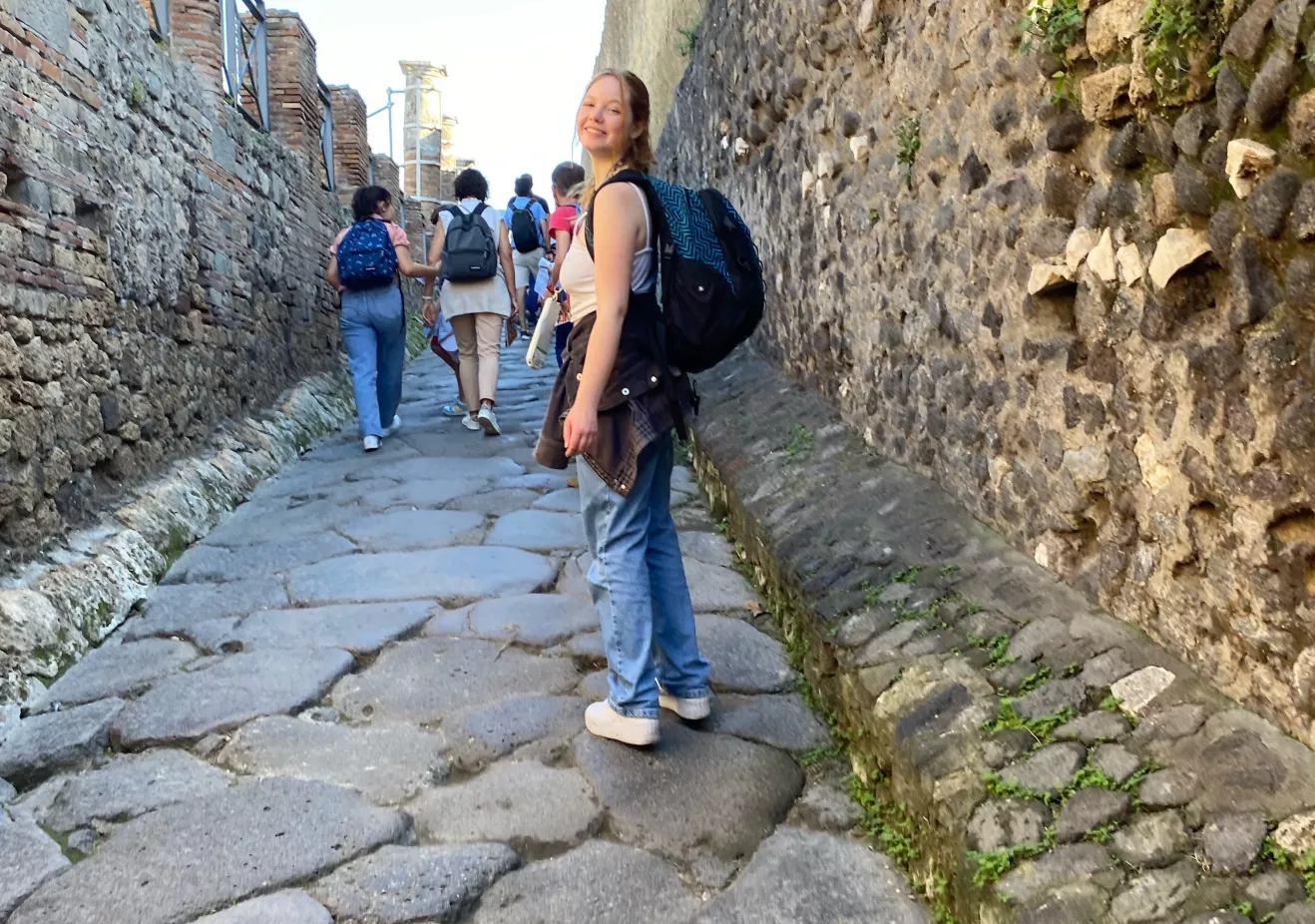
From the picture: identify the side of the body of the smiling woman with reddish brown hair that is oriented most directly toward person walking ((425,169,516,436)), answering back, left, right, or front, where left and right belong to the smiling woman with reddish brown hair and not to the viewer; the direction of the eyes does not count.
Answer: right

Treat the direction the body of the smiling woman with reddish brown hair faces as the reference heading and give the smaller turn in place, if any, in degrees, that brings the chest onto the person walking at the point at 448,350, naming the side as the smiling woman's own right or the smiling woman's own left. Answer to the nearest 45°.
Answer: approximately 90° to the smiling woman's own right

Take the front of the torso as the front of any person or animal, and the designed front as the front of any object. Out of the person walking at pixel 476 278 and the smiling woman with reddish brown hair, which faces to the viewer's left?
the smiling woman with reddish brown hair

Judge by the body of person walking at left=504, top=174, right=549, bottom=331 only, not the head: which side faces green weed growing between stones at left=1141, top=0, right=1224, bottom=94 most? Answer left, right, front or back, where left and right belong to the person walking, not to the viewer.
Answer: back

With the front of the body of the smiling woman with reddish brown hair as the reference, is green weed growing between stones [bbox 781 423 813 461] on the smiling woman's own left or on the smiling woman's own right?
on the smiling woman's own right

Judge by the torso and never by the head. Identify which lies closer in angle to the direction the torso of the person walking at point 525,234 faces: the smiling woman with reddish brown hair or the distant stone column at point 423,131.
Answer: the distant stone column

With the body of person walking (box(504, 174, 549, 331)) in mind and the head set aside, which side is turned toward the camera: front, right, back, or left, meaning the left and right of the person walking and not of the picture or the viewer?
back

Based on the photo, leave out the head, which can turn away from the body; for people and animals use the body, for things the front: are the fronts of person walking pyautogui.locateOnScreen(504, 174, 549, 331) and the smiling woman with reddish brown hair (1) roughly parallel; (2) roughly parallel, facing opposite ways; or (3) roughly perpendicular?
roughly perpendicular

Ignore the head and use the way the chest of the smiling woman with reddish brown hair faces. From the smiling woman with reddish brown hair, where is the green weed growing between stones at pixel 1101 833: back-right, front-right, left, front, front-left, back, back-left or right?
back-left

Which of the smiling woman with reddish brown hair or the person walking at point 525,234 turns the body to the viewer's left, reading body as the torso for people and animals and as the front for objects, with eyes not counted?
the smiling woman with reddish brown hair

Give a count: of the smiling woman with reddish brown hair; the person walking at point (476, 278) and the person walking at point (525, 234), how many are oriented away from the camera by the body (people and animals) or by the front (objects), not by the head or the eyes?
2

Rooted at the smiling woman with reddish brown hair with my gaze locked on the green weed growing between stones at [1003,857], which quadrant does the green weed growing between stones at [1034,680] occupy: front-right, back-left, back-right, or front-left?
front-left

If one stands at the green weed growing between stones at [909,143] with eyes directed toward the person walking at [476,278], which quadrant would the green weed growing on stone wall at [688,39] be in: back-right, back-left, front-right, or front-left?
front-right

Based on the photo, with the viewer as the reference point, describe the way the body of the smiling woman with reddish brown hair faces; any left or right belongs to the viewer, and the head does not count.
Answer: facing to the left of the viewer

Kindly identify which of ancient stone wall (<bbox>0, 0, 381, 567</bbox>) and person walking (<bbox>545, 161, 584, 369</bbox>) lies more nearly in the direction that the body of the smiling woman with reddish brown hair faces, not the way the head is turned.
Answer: the ancient stone wall

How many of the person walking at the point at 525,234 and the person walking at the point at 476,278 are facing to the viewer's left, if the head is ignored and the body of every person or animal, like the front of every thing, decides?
0

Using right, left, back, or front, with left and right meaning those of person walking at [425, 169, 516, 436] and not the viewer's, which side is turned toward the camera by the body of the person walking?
back

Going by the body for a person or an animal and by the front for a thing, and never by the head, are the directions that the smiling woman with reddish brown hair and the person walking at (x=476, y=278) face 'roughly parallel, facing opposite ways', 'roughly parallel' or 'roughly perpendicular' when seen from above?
roughly perpendicular

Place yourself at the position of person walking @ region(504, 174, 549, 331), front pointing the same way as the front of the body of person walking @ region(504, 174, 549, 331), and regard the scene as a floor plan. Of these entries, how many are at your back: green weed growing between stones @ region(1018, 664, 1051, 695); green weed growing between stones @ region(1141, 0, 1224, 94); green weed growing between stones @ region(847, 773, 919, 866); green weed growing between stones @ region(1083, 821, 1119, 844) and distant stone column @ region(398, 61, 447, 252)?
4
